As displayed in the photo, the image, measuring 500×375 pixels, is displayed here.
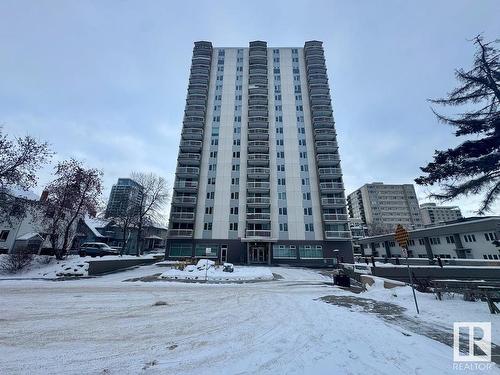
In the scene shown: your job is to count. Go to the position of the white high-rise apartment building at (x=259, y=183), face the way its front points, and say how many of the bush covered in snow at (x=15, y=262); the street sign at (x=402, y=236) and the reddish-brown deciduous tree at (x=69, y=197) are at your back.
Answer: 0

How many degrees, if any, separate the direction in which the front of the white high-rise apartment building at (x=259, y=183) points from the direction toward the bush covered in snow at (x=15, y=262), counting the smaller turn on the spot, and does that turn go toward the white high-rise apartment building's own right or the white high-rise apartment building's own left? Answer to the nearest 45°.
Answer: approximately 45° to the white high-rise apartment building's own right

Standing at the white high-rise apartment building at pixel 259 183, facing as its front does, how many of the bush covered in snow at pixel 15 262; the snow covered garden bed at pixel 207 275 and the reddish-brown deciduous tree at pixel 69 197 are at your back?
0

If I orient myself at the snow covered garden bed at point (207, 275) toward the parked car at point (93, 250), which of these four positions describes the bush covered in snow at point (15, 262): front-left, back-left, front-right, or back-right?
front-left

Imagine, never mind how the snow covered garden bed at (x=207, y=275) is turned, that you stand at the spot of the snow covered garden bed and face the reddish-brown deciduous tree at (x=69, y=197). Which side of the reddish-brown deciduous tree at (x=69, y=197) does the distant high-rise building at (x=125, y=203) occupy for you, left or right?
right

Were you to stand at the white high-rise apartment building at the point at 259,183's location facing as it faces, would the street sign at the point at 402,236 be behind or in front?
in front

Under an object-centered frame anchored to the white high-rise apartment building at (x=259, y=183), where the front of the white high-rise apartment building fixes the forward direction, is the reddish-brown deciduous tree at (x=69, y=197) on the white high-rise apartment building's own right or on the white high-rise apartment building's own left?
on the white high-rise apartment building's own right

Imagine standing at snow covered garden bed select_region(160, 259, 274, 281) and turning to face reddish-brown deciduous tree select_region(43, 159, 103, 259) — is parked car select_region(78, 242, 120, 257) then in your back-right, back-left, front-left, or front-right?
front-right

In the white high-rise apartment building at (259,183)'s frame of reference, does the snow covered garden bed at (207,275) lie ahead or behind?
ahead

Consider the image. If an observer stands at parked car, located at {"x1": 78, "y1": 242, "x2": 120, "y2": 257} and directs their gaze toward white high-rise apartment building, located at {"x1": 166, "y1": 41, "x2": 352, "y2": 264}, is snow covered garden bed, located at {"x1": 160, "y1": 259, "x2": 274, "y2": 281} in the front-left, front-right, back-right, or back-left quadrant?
front-right

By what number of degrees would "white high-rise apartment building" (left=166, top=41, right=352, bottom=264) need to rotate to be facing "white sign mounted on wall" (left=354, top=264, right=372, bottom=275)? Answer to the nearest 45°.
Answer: approximately 45° to its left

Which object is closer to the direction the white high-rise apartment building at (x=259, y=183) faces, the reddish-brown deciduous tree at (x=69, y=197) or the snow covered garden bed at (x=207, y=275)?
the snow covered garden bed

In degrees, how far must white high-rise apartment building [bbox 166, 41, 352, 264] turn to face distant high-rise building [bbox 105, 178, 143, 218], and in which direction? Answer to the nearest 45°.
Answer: approximately 90° to its right

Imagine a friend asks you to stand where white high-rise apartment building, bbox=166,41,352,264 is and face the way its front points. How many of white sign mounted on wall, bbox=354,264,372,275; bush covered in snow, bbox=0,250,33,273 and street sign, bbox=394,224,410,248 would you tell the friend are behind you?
0

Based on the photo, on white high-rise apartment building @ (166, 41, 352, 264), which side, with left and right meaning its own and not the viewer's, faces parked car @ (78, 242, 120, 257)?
right

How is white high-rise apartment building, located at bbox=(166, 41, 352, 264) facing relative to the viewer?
toward the camera
